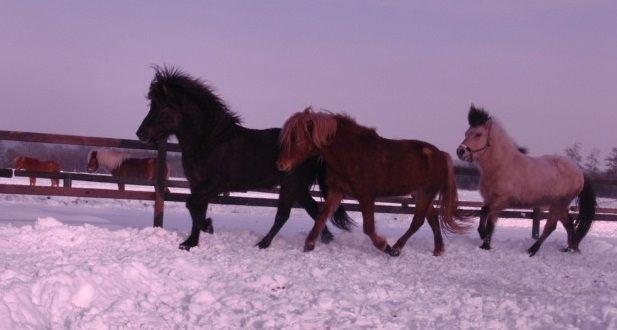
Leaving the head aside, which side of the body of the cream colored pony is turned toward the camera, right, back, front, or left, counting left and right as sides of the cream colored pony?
left

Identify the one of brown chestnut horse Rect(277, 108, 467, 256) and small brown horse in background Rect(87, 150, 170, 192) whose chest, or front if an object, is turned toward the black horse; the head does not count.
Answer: the brown chestnut horse

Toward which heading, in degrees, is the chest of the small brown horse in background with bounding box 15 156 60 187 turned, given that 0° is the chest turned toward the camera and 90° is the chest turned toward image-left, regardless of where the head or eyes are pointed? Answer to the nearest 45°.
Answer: approximately 90°

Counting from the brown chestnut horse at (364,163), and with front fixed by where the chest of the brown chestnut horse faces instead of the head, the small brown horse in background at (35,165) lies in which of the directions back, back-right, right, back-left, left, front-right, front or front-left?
front-right

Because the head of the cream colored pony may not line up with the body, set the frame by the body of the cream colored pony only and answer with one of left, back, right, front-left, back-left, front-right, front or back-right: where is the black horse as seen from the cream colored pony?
front-left

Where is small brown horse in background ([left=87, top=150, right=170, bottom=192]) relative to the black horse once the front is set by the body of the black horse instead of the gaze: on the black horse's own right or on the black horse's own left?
on the black horse's own right

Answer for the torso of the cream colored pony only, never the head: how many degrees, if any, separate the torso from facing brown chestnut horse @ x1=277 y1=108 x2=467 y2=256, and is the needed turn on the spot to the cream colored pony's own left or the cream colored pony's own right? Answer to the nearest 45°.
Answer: approximately 45° to the cream colored pony's own left

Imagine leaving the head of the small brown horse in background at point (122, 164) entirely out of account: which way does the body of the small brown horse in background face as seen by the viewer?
to the viewer's left

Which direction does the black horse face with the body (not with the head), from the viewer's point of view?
to the viewer's left

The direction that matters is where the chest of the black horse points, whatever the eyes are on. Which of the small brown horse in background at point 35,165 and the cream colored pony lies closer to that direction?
the small brown horse in background

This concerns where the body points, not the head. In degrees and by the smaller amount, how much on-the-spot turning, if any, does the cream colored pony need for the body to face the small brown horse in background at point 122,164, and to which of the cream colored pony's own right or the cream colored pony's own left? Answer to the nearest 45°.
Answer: approximately 45° to the cream colored pony's own right

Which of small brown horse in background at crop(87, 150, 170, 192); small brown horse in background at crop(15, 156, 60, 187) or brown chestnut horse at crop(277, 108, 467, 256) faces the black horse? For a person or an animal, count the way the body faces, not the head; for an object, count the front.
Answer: the brown chestnut horse

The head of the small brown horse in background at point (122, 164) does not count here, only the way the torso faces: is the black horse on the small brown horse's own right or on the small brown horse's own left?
on the small brown horse's own left

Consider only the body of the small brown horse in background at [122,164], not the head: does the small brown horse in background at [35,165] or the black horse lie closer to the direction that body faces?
the small brown horse in background

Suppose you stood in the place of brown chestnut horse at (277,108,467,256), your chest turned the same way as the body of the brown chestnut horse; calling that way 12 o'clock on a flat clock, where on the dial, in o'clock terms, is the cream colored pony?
The cream colored pony is roughly at 5 o'clock from the brown chestnut horse.

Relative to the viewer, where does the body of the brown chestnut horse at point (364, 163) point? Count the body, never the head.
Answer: to the viewer's left
